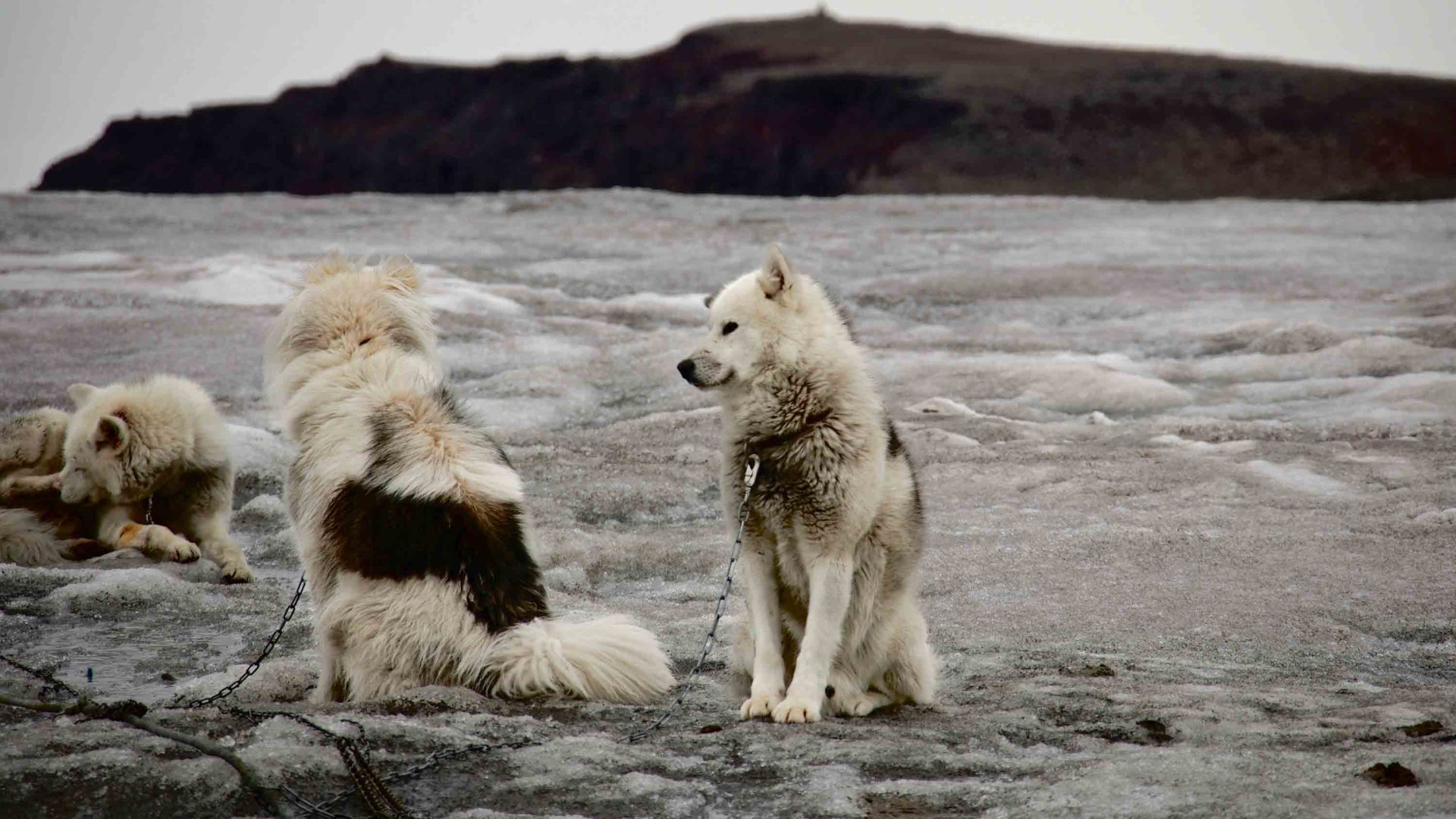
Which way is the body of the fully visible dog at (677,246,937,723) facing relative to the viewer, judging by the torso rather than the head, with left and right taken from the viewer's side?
facing the viewer and to the left of the viewer

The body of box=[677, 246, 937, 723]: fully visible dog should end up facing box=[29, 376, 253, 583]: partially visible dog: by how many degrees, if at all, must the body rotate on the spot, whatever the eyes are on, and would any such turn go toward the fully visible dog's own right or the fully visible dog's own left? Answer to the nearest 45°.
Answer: approximately 90° to the fully visible dog's own right

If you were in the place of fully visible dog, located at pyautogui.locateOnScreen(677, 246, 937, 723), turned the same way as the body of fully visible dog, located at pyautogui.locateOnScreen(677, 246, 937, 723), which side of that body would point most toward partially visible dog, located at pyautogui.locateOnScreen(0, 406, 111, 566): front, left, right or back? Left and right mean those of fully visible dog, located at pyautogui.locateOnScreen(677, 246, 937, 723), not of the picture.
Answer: right
